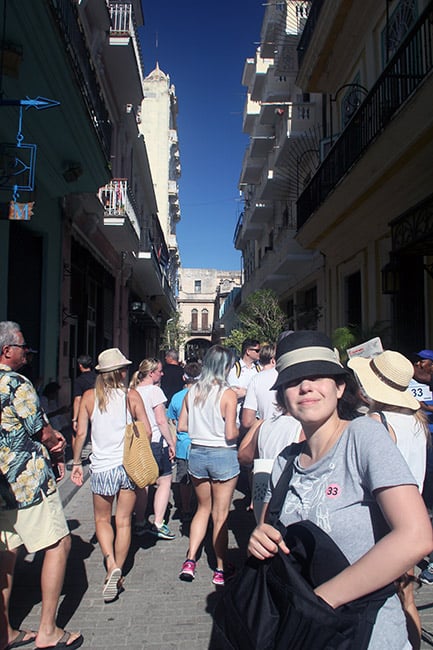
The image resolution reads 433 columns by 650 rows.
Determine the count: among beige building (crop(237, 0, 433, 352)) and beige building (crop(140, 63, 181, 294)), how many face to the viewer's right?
1

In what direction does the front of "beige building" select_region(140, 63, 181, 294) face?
to the viewer's right

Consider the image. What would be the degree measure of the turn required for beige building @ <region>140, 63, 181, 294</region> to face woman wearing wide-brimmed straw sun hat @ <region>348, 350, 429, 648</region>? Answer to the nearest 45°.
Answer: approximately 90° to its right

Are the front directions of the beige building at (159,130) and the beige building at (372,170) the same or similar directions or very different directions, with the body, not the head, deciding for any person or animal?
very different directions

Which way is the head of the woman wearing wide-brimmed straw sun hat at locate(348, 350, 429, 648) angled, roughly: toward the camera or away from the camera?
away from the camera

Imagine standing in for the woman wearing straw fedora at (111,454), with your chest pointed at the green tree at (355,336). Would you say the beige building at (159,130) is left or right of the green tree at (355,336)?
left

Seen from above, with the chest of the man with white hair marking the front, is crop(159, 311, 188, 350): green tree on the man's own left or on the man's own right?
on the man's own left

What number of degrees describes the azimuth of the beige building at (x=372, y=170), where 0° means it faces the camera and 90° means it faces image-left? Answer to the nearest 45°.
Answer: approximately 90°

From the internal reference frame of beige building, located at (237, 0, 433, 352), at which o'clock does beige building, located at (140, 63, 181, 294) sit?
beige building, located at (140, 63, 181, 294) is roughly at 2 o'clock from beige building, located at (237, 0, 433, 352).

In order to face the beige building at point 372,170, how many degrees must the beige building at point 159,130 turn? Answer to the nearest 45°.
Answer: approximately 90° to its right

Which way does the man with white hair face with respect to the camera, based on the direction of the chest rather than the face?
to the viewer's right

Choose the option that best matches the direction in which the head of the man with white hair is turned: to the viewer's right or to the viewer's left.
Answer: to the viewer's right
